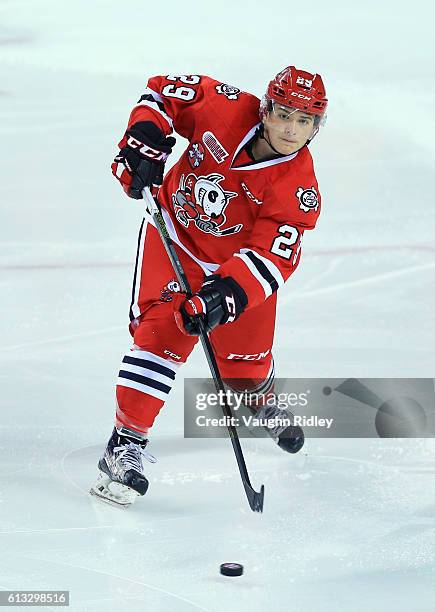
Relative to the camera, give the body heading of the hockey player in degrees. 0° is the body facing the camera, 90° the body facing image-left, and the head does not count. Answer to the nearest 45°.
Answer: approximately 0°

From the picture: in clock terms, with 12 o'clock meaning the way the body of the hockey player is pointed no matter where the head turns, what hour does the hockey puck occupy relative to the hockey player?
The hockey puck is roughly at 12 o'clock from the hockey player.
